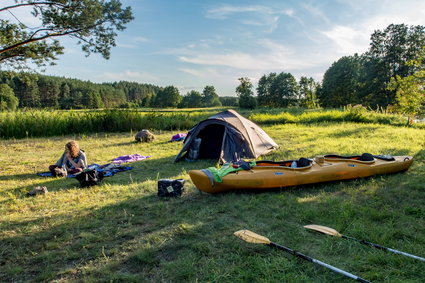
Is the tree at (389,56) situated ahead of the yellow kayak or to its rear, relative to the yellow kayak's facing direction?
to the rear

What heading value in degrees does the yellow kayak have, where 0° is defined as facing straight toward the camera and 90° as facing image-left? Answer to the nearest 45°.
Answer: approximately 45°

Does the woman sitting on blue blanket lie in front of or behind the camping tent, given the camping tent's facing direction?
in front

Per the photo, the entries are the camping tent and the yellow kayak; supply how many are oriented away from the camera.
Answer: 0

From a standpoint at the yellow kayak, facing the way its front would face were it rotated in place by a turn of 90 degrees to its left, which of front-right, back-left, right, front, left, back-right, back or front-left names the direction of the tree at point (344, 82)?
back-left

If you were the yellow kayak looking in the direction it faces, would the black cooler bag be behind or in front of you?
in front

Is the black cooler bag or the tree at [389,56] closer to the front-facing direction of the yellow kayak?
the black cooler bag

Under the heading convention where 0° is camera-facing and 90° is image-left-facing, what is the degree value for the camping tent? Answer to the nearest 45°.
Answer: approximately 45°
